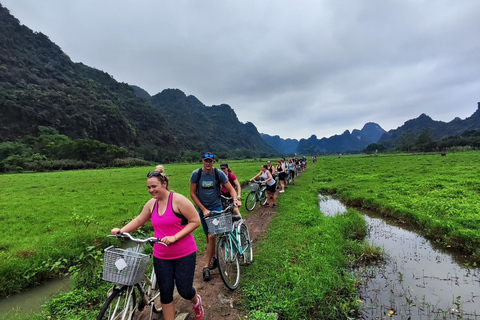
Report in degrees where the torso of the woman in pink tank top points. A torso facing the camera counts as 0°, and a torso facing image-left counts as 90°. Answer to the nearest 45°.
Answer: approximately 45°

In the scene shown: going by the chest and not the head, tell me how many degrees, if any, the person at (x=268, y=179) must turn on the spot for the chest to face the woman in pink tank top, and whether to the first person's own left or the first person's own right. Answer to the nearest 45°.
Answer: approximately 45° to the first person's own left

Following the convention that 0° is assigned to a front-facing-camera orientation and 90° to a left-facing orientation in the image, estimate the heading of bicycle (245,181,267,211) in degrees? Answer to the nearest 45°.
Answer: approximately 45°

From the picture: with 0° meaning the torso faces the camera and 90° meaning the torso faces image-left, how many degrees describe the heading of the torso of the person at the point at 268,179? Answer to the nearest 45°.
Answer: approximately 45°

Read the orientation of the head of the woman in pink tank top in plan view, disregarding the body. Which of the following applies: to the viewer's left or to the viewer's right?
to the viewer's left

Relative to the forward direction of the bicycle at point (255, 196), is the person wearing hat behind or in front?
in front

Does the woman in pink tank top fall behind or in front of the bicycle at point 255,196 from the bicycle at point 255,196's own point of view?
in front

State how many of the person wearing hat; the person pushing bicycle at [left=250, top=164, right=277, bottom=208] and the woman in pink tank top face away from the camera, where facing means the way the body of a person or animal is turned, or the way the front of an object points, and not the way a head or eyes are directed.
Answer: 0

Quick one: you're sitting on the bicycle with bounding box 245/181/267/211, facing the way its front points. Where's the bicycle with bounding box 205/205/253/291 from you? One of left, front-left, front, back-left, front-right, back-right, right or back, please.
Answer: front-left

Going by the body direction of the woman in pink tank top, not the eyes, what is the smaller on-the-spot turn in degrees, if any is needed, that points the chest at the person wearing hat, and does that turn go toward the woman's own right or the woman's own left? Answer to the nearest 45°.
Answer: approximately 180°

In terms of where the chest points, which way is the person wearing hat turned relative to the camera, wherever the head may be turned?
toward the camera

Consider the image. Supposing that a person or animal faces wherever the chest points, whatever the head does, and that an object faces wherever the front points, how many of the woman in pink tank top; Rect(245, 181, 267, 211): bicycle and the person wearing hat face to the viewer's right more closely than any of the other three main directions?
0
